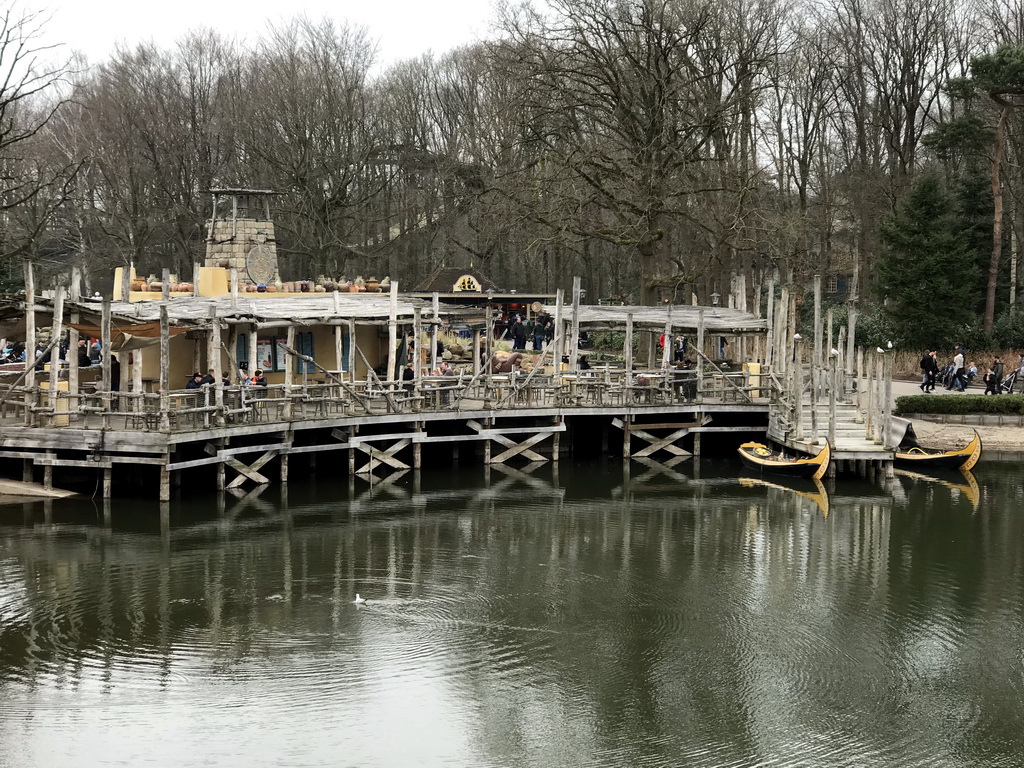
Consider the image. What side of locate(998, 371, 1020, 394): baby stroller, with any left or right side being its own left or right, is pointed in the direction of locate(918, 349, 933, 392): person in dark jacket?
front

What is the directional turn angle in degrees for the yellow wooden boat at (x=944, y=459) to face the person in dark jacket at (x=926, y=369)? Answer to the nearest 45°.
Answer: approximately 90° to its left

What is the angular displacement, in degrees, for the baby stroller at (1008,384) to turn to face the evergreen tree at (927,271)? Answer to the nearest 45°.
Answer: approximately 45° to its right

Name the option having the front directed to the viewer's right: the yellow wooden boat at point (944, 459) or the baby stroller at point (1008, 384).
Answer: the yellow wooden boat

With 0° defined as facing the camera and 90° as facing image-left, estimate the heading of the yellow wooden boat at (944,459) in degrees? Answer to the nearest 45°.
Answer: approximately 270°

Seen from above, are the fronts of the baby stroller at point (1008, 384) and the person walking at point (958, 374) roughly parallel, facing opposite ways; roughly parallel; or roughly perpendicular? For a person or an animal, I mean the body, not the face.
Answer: roughly parallel

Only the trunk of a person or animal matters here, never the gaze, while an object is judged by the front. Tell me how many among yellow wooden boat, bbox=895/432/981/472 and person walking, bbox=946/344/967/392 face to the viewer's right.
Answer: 1

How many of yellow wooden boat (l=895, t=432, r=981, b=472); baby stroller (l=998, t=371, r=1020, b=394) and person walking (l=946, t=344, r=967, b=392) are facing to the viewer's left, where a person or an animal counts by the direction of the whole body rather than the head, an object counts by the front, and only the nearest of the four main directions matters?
2

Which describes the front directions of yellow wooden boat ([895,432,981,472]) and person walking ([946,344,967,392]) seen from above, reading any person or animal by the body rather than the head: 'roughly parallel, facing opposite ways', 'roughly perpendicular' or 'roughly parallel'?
roughly parallel, facing opposite ways

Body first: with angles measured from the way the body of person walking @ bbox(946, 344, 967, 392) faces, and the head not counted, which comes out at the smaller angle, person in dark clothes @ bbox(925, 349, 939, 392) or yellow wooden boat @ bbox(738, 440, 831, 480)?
the person in dark clothes

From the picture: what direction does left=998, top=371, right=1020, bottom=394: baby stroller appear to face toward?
to the viewer's left

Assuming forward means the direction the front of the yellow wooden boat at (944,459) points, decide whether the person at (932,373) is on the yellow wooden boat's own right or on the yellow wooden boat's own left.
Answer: on the yellow wooden boat's own left

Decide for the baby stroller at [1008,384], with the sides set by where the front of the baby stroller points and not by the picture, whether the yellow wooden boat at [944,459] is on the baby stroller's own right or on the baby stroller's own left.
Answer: on the baby stroller's own left
